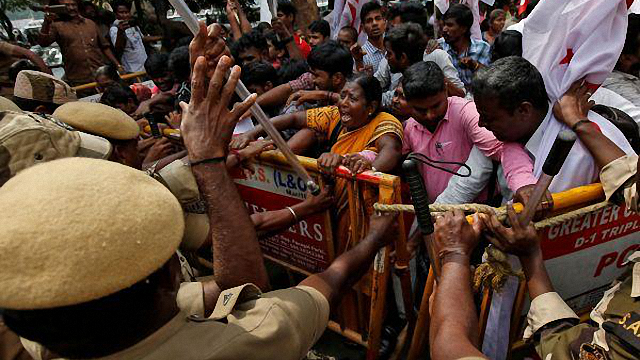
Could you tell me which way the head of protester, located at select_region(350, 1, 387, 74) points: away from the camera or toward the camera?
toward the camera

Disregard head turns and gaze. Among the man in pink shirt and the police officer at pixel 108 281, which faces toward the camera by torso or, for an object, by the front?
the man in pink shirt

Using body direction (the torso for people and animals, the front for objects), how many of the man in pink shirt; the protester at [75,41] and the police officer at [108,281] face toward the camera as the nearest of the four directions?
2

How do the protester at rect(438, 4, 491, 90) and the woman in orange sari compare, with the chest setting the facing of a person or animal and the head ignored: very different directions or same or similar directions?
same or similar directions

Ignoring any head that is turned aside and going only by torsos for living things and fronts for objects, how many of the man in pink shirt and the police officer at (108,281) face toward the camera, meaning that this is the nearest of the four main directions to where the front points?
1

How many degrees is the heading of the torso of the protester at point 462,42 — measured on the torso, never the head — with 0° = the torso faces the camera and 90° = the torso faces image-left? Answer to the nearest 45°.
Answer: approximately 45°

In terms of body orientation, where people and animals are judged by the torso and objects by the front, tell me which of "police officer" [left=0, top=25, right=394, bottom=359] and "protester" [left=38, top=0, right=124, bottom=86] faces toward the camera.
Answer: the protester

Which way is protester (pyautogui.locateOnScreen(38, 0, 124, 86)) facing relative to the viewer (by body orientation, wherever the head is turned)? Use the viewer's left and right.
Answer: facing the viewer

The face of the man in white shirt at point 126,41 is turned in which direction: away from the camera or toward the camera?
toward the camera

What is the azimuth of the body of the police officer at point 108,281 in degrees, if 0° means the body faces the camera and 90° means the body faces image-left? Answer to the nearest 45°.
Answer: approximately 225°

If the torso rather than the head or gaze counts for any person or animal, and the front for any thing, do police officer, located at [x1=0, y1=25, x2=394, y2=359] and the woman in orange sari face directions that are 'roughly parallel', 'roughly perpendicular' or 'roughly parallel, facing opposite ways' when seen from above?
roughly parallel, facing opposite ways

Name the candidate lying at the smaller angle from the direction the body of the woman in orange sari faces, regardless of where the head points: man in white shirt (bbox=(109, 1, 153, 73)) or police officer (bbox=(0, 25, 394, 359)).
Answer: the police officer

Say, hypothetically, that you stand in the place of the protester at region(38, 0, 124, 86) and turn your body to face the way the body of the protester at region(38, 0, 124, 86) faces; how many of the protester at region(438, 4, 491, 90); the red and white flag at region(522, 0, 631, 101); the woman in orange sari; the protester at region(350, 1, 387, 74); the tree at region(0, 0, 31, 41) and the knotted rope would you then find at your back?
1

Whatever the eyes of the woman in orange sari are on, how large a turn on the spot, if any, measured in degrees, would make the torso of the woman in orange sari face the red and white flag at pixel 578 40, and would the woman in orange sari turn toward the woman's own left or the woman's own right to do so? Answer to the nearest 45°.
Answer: approximately 90° to the woman's own left

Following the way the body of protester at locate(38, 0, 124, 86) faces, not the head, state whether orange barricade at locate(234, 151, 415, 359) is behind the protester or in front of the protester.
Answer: in front
